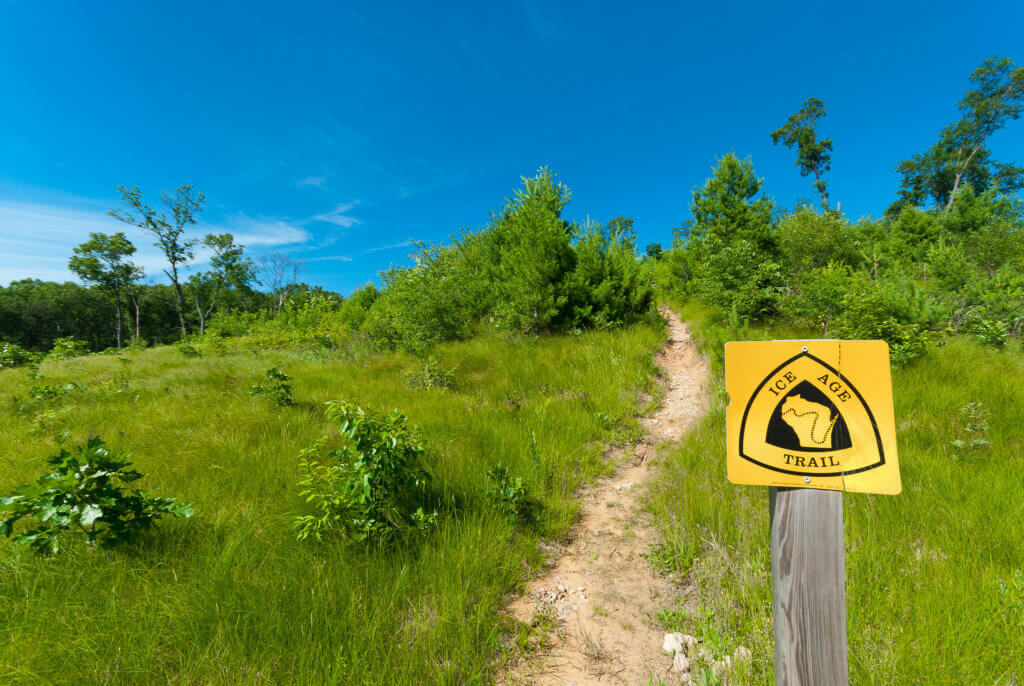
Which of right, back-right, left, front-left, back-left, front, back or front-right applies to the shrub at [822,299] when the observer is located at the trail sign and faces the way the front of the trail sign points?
back

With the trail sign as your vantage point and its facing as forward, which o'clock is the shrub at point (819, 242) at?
The shrub is roughly at 6 o'clock from the trail sign.

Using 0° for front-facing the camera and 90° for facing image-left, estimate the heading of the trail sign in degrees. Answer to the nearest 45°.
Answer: approximately 0°

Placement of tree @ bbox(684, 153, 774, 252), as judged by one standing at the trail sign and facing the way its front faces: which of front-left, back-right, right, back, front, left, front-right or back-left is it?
back

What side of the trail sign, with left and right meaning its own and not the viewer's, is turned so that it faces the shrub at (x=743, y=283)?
back

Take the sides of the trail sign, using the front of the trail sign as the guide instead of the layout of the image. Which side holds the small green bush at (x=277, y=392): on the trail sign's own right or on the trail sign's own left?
on the trail sign's own right
